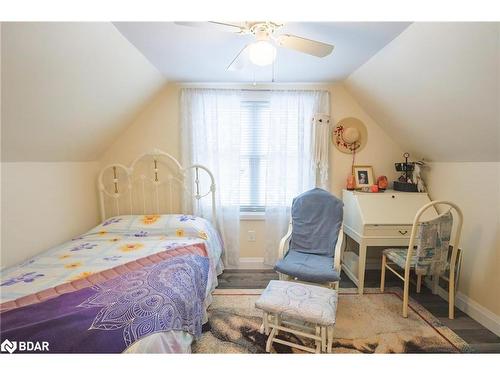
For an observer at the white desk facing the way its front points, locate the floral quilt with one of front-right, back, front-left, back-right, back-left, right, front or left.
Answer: front-right

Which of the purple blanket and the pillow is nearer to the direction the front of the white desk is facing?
the purple blanket

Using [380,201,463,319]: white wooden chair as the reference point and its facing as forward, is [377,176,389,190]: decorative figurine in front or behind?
in front

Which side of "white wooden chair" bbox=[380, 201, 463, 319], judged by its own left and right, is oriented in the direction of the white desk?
front

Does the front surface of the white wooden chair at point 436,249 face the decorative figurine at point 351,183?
yes

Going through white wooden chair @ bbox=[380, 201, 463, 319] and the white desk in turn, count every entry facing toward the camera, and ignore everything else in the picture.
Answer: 1

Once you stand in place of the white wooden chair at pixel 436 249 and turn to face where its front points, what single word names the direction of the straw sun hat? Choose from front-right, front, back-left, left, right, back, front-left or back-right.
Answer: front

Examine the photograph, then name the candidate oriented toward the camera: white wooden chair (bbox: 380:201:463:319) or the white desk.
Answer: the white desk

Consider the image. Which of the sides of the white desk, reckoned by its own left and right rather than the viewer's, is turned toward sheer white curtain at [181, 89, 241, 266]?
right

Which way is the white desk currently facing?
toward the camera

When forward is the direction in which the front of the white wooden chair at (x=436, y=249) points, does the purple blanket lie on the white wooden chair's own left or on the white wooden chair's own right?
on the white wooden chair's own left

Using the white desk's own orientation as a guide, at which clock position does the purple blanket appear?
The purple blanket is roughly at 1 o'clock from the white desk.

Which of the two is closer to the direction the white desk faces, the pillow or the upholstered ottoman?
the upholstered ottoman

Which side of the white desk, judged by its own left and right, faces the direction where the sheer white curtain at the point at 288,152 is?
right
